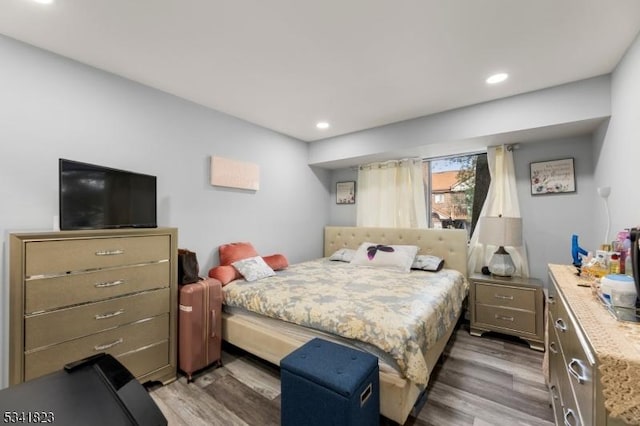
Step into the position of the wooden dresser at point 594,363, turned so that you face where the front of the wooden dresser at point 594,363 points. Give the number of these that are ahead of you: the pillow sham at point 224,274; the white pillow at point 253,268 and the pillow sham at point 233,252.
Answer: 3

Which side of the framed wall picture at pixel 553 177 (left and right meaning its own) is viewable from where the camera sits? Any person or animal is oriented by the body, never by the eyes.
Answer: front

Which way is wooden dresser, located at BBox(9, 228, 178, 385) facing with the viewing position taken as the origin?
facing the viewer and to the right of the viewer

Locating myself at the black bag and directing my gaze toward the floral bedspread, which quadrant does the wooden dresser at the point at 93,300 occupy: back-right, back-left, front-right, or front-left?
back-right

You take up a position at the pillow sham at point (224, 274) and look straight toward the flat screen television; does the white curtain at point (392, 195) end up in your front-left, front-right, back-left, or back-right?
back-left

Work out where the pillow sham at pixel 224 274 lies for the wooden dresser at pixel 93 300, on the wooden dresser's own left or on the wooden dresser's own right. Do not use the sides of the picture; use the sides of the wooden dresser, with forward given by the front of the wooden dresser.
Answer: on the wooden dresser's own left

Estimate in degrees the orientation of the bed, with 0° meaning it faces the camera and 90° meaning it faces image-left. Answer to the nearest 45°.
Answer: approximately 45°

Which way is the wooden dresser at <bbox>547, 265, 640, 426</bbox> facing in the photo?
to the viewer's left

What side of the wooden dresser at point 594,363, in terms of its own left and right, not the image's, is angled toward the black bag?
front

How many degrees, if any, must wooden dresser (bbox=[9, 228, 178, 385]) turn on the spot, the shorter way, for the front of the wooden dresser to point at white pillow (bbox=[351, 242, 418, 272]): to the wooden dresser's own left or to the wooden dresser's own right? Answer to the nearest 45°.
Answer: approximately 45° to the wooden dresser's own left

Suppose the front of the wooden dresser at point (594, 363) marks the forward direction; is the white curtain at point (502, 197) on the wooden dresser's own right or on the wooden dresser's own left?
on the wooden dresser's own right

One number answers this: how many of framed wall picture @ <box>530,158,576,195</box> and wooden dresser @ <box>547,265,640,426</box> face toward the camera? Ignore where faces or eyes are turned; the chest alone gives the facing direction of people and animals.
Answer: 1

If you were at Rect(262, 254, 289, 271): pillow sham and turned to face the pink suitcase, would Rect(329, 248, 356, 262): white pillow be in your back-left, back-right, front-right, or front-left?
back-left

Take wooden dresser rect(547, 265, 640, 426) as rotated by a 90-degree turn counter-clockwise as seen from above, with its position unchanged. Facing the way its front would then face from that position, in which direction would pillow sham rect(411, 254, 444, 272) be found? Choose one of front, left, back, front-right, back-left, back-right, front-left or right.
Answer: back-right

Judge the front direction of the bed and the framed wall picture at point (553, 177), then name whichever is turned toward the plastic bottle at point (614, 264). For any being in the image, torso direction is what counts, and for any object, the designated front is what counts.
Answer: the framed wall picture

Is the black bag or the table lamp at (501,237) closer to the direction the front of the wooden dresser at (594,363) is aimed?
the black bag
